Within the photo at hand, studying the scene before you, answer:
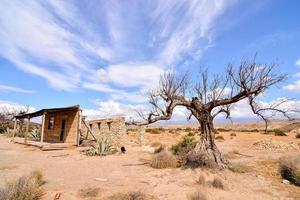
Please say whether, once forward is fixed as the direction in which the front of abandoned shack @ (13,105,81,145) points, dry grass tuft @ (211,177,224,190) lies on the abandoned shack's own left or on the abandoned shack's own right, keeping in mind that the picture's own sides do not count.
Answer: on the abandoned shack's own left

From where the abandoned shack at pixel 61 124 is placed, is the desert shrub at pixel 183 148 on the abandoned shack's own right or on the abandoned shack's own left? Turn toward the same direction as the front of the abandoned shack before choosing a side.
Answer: on the abandoned shack's own left

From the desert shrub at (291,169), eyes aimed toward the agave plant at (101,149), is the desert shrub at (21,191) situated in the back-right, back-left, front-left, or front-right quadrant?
front-left

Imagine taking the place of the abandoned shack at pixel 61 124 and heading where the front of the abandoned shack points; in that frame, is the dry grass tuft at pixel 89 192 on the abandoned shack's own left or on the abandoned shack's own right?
on the abandoned shack's own left

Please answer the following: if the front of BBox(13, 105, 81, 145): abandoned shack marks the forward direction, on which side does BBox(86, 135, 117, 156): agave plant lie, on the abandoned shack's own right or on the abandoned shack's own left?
on the abandoned shack's own left

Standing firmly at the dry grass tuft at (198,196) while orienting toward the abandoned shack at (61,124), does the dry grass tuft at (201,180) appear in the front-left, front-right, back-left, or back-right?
front-right

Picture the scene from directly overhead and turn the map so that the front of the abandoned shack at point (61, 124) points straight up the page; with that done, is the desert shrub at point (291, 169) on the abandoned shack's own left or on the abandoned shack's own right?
on the abandoned shack's own left

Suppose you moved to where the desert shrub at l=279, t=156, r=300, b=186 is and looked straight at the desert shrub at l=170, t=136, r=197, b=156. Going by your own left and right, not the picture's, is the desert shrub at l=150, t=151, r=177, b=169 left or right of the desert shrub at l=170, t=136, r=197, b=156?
left

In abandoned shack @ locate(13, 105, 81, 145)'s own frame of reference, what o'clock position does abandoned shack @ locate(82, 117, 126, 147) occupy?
abandoned shack @ locate(82, 117, 126, 147) is roughly at 9 o'clock from abandoned shack @ locate(13, 105, 81, 145).

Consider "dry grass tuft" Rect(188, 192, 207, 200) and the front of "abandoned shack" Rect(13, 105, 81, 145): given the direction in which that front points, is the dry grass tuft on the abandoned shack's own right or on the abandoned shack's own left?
on the abandoned shack's own left

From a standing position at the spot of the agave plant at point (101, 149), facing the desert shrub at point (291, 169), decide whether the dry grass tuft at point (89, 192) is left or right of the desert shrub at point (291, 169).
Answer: right

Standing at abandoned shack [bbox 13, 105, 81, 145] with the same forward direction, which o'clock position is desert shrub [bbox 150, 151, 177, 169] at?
The desert shrub is roughly at 10 o'clock from the abandoned shack.
